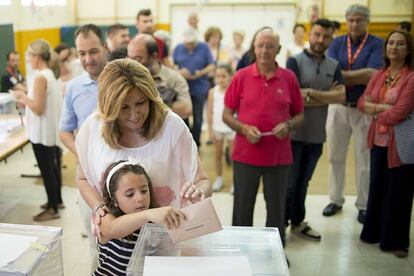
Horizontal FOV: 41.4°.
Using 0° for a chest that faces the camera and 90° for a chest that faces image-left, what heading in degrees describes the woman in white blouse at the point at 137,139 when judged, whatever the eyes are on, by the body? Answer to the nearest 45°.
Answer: approximately 0°

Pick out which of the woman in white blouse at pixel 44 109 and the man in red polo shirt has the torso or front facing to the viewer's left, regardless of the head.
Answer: the woman in white blouse

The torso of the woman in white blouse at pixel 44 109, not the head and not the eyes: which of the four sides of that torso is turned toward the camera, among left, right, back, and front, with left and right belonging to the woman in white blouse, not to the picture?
left

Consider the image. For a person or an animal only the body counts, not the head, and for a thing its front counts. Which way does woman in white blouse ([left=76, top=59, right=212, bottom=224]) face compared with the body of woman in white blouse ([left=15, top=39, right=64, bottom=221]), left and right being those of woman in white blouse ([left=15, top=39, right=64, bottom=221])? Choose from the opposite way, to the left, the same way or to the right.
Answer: to the left

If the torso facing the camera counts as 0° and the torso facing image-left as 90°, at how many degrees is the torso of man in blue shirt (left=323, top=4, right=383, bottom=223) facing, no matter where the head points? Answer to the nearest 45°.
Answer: approximately 0°

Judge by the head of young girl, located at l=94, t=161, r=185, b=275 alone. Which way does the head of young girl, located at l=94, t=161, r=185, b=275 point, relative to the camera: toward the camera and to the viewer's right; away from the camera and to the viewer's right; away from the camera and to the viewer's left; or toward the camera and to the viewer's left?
toward the camera and to the viewer's right

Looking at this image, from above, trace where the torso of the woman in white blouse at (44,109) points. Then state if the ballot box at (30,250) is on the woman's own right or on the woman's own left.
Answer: on the woman's own left

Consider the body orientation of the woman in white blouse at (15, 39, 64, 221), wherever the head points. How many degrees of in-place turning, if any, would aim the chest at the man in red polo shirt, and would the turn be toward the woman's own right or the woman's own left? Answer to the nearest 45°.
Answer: approximately 135° to the woman's own left

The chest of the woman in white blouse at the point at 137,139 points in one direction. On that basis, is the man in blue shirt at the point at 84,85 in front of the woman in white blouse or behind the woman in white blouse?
behind

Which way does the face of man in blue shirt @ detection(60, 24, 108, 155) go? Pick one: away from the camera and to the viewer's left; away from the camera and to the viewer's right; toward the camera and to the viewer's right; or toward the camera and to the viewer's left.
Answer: toward the camera and to the viewer's right
